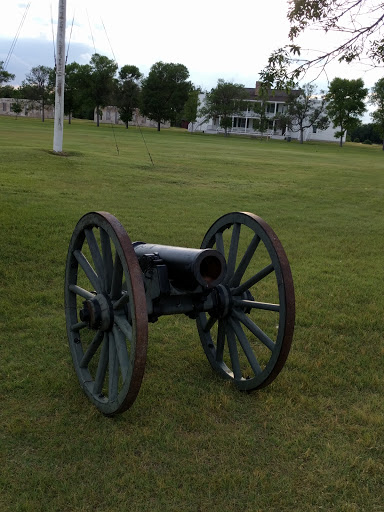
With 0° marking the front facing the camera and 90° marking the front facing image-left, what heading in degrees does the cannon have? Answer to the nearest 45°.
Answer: approximately 315°

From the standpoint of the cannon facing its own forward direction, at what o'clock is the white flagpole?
The white flagpole is roughly at 7 o'clock from the cannon.
